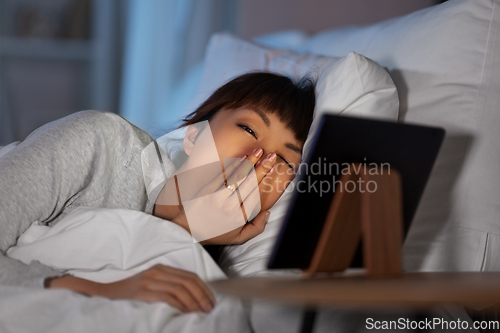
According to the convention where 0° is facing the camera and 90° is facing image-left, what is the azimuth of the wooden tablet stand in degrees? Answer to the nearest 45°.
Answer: approximately 135°
